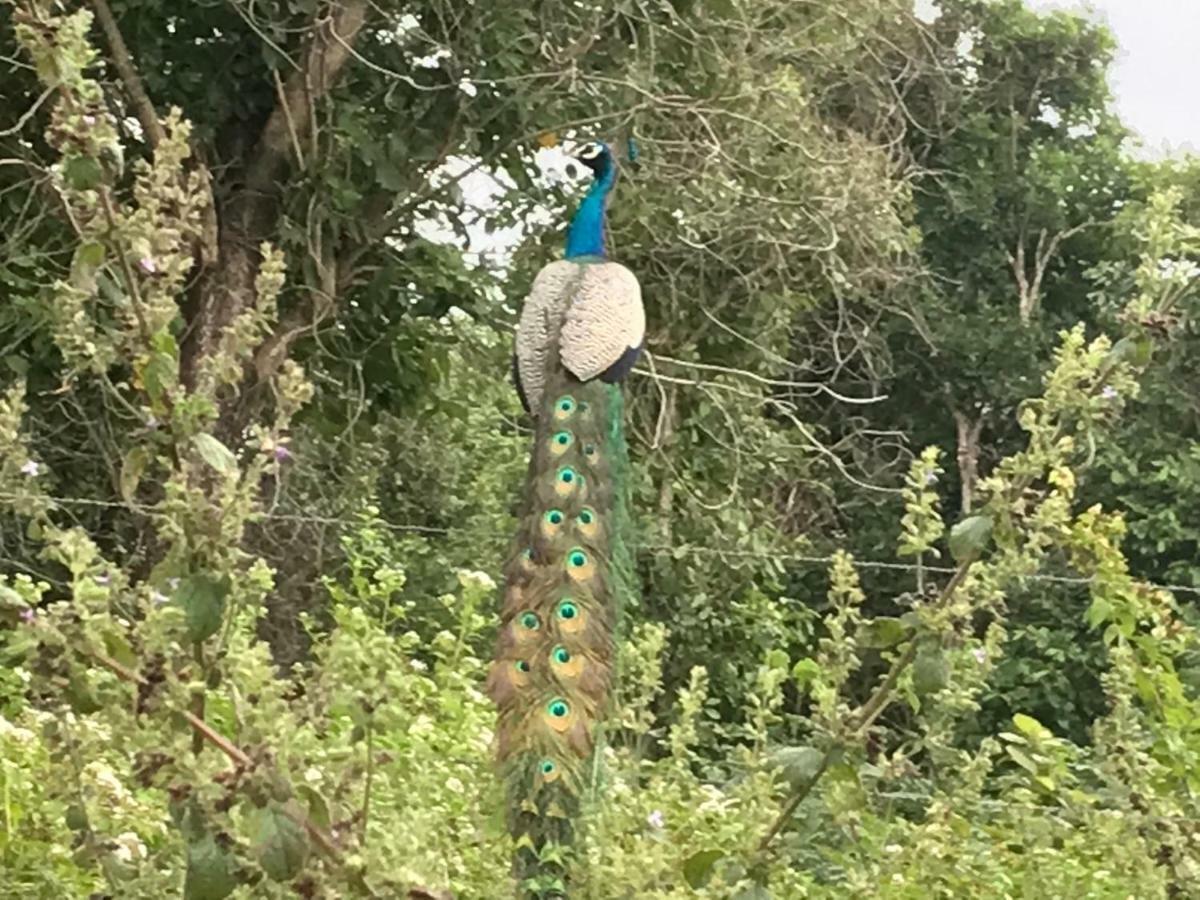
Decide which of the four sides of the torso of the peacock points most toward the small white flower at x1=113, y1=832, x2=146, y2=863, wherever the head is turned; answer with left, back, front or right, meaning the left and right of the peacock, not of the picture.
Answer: back

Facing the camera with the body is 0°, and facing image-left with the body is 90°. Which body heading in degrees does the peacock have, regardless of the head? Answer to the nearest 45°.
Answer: approximately 180°
